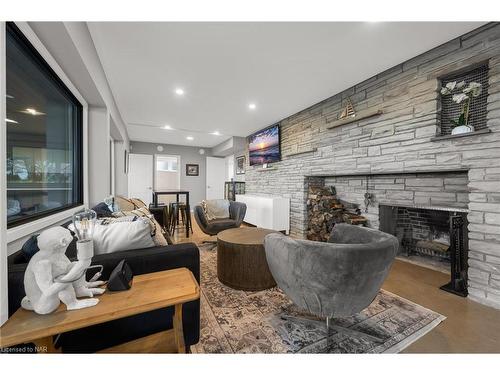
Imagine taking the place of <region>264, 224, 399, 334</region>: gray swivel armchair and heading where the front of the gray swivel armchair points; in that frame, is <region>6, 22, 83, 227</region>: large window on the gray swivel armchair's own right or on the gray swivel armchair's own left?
on the gray swivel armchair's own left

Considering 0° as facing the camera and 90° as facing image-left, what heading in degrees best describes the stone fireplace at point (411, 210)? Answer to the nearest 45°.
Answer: approximately 45°

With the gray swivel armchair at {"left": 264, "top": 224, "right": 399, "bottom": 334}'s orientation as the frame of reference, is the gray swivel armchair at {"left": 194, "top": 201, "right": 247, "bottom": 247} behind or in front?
in front

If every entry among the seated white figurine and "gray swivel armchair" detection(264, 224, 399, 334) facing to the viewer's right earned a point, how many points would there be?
1

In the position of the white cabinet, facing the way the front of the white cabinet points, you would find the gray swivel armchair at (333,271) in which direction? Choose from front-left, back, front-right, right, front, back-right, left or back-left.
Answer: front-left

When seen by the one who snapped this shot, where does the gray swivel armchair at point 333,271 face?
facing away from the viewer and to the left of the viewer

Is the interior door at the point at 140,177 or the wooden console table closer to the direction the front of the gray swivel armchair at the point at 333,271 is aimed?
the interior door

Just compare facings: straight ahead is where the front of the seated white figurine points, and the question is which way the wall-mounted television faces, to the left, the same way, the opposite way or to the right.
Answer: the opposite way

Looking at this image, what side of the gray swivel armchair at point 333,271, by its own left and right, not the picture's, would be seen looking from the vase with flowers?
right

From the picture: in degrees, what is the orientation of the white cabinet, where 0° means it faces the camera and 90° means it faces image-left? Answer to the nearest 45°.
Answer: approximately 45°
